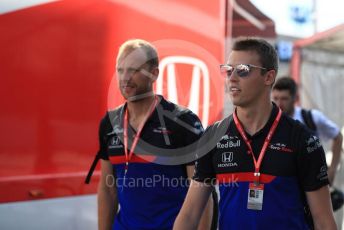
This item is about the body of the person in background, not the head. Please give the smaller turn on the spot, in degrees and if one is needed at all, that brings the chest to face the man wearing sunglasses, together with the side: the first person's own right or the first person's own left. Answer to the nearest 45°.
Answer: approximately 45° to the first person's own left

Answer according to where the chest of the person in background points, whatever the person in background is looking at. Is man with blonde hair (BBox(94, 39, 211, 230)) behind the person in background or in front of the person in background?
in front

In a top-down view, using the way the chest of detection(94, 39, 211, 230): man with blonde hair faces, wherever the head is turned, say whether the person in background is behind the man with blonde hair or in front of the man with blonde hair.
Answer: behind

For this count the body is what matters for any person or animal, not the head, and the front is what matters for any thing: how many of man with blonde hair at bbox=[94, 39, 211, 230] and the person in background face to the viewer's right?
0

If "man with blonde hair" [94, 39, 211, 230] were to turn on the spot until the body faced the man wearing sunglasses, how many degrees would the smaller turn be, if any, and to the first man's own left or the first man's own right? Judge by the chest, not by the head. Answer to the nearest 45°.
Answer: approximately 90° to the first man's own left

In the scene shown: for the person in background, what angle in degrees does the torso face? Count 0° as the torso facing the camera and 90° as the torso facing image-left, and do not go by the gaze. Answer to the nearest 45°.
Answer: approximately 45°

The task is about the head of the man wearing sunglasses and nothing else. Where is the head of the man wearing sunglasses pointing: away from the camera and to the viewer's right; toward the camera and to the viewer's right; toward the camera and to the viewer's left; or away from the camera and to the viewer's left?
toward the camera and to the viewer's left

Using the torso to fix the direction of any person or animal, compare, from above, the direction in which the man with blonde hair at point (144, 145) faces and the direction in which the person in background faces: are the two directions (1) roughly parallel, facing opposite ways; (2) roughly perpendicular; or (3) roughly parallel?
roughly parallel

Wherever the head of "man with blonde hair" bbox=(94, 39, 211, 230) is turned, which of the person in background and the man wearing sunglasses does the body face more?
the man wearing sunglasses

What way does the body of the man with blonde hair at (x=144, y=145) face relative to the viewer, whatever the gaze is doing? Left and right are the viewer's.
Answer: facing the viewer and to the left of the viewer
